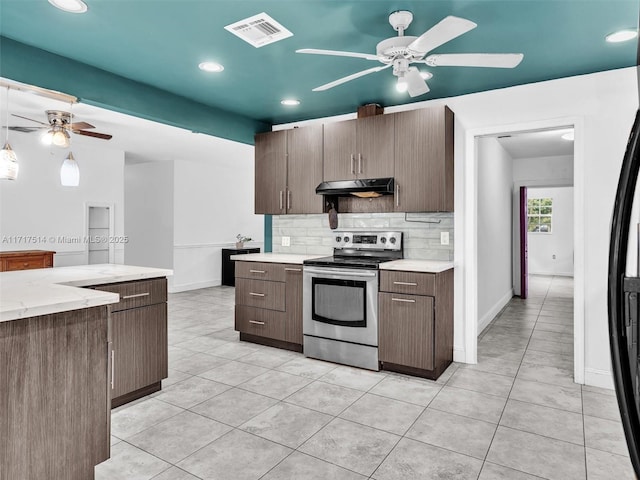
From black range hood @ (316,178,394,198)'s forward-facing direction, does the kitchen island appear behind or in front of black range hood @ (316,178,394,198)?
in front

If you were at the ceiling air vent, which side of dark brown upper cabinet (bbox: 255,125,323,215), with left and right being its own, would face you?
front

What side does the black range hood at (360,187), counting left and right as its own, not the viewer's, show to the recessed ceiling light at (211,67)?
front

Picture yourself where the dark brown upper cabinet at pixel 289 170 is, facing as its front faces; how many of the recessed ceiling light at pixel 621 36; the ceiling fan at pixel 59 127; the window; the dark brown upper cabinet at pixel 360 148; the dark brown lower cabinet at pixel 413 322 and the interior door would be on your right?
1

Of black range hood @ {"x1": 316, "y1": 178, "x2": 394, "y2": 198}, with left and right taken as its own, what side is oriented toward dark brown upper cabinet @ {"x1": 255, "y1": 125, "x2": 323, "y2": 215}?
right

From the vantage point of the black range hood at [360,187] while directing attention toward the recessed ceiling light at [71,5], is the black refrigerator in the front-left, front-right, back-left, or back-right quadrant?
front-left

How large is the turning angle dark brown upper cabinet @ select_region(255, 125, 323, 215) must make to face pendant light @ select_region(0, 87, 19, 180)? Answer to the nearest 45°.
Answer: approximately 45° to its right

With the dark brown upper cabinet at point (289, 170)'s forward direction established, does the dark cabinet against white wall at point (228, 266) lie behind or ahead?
behind

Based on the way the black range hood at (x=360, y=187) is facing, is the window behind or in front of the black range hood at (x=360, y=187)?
behind

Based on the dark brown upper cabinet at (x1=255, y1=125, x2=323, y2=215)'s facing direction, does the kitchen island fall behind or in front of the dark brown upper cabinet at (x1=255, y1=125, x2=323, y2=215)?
in front

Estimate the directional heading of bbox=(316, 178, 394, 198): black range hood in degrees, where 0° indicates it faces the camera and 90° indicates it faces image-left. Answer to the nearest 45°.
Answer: approximately 45°

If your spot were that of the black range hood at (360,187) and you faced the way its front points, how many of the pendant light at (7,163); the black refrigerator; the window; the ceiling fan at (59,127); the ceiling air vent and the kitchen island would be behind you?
1

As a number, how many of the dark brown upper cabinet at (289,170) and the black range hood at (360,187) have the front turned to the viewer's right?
0

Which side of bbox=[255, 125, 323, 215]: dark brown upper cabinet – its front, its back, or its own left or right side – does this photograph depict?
front

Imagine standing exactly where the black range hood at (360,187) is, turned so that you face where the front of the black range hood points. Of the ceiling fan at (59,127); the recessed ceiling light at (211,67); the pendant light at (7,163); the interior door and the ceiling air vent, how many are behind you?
1

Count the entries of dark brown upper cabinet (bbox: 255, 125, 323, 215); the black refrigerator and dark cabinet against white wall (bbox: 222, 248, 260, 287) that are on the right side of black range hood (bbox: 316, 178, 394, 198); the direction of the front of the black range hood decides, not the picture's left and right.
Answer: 2

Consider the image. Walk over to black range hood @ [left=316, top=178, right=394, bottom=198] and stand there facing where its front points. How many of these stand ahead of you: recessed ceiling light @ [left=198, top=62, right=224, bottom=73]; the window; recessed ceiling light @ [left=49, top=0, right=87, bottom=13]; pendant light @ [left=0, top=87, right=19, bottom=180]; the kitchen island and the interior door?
4

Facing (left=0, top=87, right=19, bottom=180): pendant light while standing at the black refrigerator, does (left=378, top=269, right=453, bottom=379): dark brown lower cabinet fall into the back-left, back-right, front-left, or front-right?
front-right
